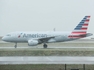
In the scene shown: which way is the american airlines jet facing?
to the viewer's left
